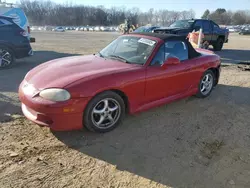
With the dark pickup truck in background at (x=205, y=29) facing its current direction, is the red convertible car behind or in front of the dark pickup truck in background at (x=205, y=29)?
in front

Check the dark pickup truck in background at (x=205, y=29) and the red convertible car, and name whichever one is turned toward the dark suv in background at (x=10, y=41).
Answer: the dark pickup truck in background at (x=205, y=29)

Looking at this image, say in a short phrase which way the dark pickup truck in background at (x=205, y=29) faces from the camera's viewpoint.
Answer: facing the viewer and to the left of the viewer

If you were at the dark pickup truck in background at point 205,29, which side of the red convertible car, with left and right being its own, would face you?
back

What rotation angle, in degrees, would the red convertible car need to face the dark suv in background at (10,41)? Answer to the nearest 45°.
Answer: approximately 90° to its right

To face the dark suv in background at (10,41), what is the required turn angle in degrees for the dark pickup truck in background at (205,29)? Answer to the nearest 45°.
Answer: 0° — it already faces it

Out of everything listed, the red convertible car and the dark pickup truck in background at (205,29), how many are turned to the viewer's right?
0
